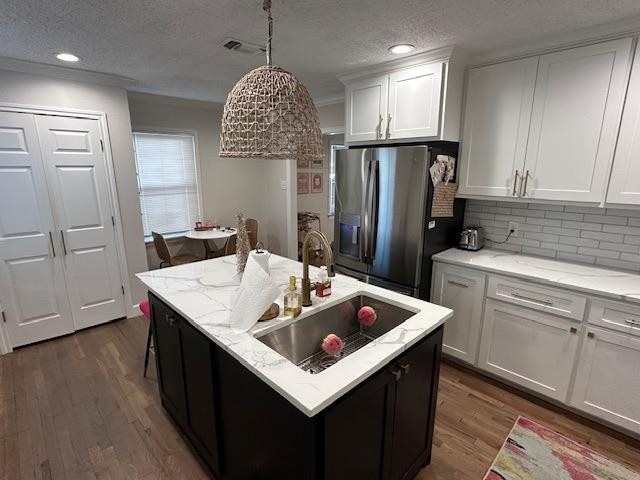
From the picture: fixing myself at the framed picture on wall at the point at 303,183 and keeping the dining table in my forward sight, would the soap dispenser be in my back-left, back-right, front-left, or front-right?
front-left

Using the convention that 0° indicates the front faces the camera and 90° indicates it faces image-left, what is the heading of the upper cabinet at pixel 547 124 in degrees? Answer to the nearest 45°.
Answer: approximately 45°

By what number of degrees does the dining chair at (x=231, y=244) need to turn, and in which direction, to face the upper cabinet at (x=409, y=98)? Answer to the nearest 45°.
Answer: approximately 180°

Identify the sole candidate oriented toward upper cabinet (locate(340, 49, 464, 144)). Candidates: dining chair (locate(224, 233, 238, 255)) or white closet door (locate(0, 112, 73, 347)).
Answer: the white closet door

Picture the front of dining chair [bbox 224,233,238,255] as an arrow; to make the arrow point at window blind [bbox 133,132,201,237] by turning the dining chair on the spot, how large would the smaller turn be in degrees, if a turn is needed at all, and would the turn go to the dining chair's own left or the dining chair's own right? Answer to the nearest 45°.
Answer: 0° — it already faces it

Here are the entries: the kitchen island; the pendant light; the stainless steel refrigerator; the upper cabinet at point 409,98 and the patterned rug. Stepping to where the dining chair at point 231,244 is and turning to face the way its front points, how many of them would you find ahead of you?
0

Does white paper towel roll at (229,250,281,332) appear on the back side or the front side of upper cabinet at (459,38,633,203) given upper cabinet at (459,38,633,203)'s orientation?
on the front side

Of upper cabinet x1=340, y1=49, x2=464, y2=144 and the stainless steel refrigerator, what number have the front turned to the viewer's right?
0

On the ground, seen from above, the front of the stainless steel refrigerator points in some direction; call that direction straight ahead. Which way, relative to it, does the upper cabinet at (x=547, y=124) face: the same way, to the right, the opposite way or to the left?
the same way

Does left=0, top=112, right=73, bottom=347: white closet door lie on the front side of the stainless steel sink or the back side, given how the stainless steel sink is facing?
on the back side

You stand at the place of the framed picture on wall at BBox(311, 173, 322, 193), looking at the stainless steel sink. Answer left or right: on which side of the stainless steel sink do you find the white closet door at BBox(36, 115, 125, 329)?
right

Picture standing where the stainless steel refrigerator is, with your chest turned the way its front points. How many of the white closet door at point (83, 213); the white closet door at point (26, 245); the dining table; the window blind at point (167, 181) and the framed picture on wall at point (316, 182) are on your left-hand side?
0

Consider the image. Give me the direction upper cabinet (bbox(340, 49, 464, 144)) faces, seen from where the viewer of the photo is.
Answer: facing the viewer and to the left of the viewer

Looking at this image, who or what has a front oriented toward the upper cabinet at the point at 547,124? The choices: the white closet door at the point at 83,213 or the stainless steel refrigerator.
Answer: the white closet door

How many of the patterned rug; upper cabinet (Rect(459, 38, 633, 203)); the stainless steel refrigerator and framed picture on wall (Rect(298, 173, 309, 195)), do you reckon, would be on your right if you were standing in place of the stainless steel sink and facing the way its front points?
0

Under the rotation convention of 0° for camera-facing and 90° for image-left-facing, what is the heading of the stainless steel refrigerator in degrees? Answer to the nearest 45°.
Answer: approximately 45°

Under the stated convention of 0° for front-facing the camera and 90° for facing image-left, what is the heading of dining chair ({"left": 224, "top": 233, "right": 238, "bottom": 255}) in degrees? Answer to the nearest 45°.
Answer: approximately 135°

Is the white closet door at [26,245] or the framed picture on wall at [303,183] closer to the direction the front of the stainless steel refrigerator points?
the white closet door

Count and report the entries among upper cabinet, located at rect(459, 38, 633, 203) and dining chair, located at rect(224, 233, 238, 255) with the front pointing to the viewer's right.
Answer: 0

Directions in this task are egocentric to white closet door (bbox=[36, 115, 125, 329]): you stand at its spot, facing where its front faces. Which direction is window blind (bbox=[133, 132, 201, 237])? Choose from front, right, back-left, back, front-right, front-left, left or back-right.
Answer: left

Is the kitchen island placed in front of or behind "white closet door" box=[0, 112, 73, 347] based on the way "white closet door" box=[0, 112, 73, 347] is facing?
in front

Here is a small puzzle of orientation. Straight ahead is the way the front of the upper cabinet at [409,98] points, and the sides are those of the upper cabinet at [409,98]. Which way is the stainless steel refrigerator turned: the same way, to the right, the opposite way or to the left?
the same way
